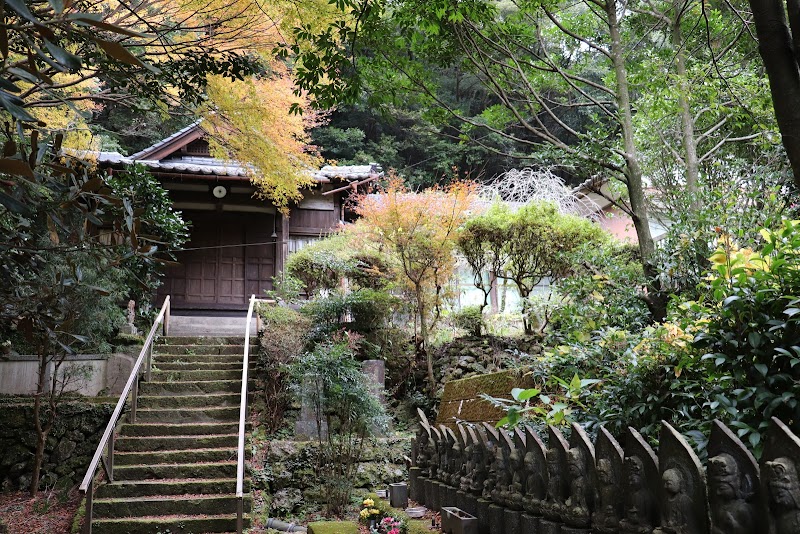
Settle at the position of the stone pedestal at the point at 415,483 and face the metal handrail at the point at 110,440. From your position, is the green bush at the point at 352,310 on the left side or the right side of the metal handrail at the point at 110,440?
right

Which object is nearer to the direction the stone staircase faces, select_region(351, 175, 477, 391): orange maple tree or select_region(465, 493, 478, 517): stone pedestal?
the stone pedestal

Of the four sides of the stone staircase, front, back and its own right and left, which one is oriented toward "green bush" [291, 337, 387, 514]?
left

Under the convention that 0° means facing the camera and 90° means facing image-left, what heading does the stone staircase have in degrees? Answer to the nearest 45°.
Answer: approximately 0°

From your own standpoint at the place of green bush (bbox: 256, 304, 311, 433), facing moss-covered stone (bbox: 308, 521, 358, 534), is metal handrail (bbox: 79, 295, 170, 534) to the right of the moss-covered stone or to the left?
right

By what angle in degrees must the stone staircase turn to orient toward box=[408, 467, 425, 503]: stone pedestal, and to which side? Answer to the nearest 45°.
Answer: approximately 45° to its left

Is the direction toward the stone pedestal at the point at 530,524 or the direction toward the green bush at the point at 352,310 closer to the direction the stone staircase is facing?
the stone pedestal
